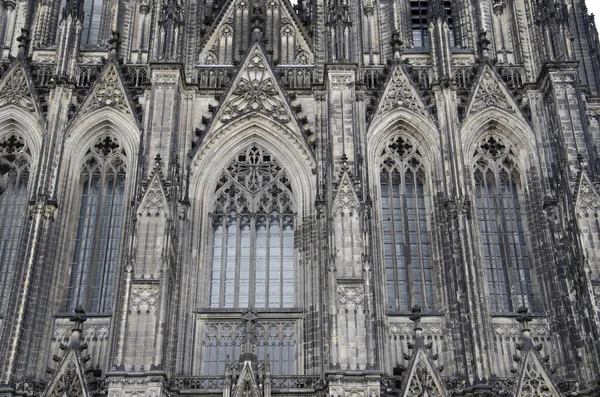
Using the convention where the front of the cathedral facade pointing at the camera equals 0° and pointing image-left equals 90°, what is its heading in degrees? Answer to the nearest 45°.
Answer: approximately 0°
